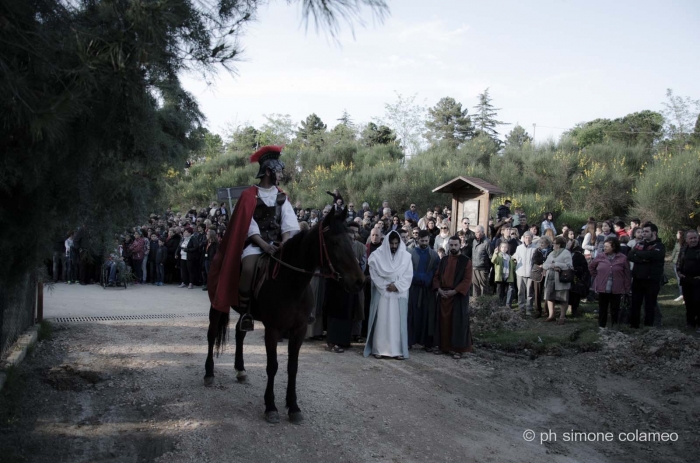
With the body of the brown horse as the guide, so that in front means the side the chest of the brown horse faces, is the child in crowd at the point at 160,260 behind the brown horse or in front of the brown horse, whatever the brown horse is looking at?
behind

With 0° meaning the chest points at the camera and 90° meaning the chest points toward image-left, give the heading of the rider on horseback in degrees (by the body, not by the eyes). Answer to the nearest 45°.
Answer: approximately 315°

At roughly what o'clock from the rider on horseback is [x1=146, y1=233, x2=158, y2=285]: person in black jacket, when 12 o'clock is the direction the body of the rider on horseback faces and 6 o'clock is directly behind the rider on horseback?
The person in black jacket is roughly at 7 o'clock from the rider on horseback.

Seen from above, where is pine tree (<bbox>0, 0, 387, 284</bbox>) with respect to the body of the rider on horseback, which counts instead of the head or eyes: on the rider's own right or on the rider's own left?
on the rider's own right

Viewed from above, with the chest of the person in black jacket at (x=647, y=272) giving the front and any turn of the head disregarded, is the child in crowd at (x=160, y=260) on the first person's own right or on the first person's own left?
on the first person's own right
